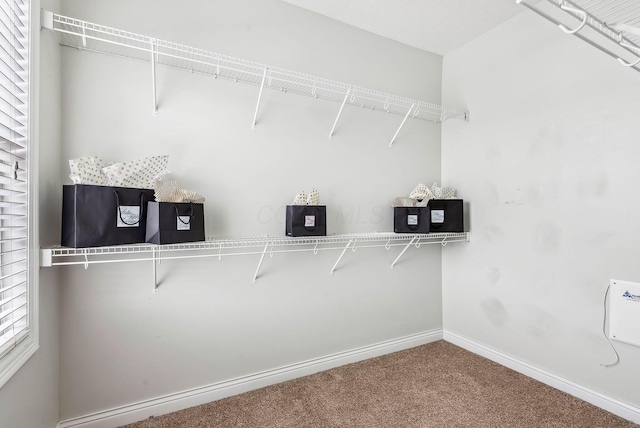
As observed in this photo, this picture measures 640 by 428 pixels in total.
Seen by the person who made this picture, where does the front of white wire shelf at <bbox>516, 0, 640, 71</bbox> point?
facing the viewer and to the left of the viewer

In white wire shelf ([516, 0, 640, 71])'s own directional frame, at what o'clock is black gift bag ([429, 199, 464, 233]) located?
The black gift bag is roughly at 3 o'clock from the white wire shelf.

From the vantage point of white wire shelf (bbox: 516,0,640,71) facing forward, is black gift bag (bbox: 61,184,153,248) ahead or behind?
ahead

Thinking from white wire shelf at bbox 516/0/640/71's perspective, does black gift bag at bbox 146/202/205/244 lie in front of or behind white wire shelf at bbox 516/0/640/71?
in front

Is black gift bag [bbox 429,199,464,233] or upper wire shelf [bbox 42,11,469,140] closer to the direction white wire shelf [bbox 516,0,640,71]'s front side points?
the upper wire shelf

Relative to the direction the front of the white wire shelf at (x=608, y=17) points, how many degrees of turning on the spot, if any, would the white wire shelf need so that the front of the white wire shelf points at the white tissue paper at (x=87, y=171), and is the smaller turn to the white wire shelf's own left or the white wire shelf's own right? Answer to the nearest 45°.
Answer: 0° — it already faces it

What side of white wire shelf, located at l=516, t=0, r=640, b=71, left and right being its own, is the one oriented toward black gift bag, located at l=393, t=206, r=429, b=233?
right

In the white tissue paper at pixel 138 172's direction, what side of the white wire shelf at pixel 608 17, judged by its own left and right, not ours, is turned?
front
